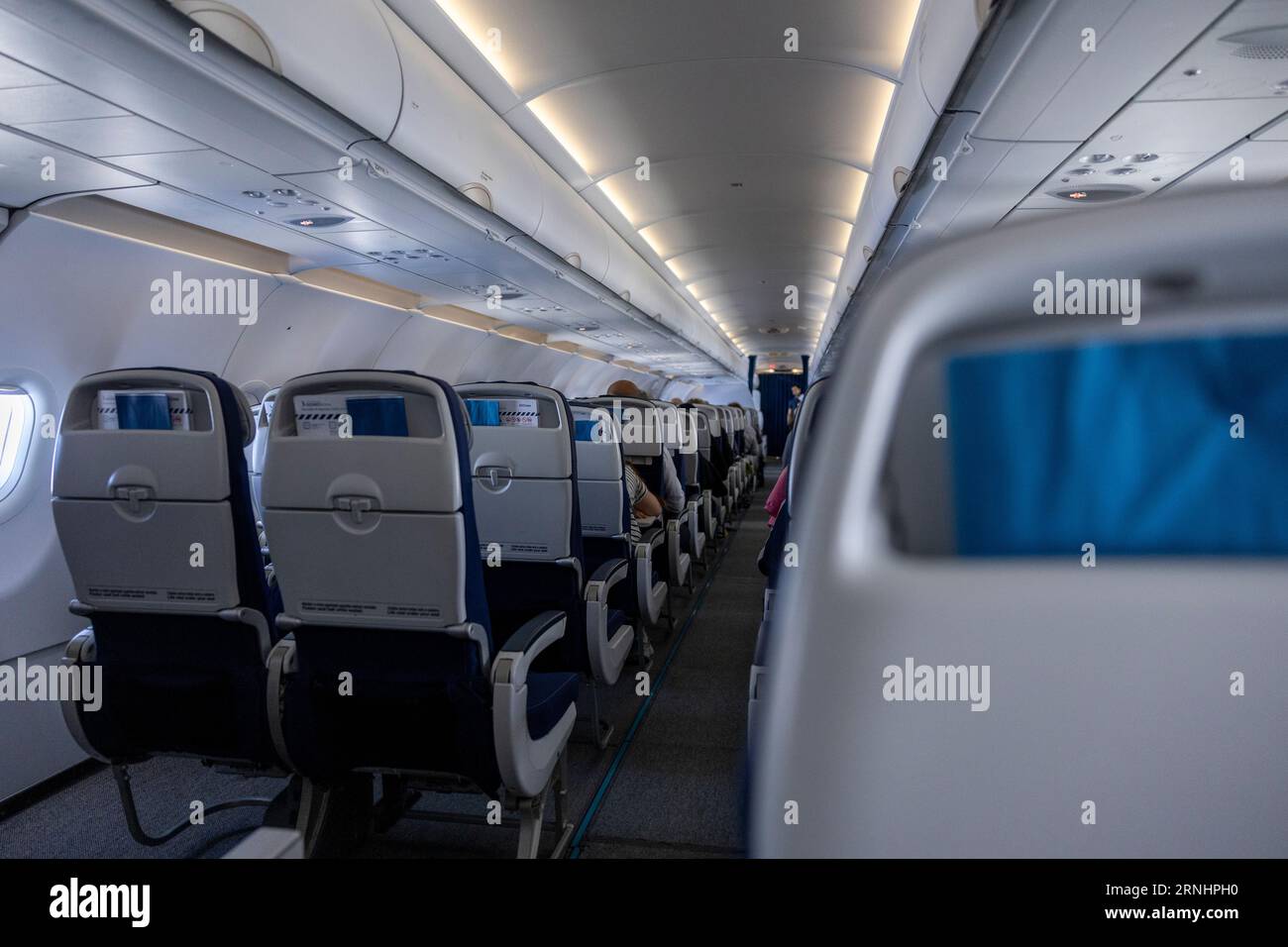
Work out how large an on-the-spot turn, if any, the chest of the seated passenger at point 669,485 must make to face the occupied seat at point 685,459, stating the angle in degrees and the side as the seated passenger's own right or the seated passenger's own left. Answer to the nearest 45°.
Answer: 0° — they already face it

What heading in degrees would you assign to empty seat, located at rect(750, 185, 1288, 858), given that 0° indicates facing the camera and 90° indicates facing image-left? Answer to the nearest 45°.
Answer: approximately 180°

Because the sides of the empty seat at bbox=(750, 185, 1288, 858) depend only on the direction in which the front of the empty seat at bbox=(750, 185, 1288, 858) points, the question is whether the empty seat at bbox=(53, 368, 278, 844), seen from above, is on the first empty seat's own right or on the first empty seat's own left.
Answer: on the first empty seat's own left

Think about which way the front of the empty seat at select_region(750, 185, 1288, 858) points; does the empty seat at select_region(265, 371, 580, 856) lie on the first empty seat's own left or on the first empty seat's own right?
on the first empty seat's own left

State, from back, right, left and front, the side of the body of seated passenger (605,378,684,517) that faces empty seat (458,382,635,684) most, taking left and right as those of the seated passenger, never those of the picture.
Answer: back

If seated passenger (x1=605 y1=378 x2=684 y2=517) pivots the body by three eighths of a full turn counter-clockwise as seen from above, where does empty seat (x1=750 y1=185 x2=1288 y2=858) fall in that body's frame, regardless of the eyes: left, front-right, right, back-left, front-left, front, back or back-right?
front-left

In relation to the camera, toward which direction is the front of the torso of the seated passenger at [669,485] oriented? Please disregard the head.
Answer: away from the camera
